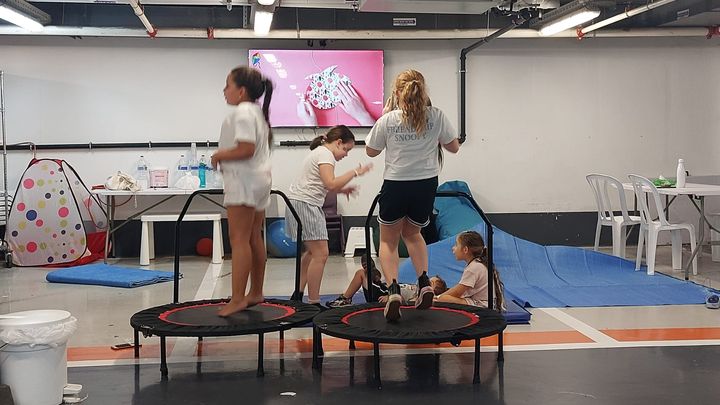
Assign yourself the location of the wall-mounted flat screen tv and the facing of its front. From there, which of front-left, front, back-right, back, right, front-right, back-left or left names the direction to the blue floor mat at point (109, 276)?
front-right

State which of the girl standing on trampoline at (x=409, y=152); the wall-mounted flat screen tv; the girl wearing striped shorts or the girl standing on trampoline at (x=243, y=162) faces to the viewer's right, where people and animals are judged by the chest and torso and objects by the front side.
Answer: the girl wearing striped shorts

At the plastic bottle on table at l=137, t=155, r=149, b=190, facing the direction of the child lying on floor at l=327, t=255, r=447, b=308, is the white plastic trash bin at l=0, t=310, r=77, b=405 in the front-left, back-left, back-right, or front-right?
front-right

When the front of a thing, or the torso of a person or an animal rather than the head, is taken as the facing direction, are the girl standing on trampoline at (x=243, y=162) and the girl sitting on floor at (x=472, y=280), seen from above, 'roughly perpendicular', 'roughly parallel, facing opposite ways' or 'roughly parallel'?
roughly parallel

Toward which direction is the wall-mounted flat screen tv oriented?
toward the camera

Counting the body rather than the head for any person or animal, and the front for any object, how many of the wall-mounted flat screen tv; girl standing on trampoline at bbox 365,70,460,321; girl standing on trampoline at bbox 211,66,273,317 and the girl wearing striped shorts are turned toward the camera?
1

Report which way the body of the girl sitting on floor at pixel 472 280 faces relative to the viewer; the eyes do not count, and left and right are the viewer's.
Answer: facing to the left of the viewer

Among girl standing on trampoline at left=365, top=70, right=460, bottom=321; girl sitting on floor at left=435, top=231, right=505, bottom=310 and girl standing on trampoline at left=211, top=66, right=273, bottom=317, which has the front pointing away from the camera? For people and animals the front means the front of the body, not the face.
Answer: girl standing on trampoline at left=365, top=70, right=460, bottom=321

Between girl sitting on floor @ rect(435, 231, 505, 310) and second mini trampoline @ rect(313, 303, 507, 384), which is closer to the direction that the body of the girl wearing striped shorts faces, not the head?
the girl sitting on floor

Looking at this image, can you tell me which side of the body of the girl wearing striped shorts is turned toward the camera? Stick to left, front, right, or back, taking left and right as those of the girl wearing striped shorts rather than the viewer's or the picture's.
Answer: right

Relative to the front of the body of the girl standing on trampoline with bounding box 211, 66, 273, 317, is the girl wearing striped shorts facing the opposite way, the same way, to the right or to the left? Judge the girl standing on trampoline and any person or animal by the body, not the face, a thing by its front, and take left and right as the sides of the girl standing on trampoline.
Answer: the opposite way

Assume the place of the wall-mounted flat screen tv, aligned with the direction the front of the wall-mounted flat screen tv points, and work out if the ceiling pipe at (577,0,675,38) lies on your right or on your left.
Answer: on your left

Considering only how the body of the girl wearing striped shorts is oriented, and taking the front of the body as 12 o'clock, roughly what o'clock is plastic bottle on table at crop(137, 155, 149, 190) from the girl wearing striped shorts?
The plastic bottle on table is roughly at 8 o'clock from the girl wearing striped shorts.

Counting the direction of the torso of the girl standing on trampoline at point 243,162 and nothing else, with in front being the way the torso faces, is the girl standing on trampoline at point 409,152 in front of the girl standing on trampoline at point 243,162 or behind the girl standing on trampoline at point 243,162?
behind

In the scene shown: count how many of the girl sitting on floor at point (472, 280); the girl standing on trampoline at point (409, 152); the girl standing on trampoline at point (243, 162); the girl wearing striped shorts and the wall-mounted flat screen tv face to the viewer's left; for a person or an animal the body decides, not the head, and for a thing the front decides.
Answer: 2

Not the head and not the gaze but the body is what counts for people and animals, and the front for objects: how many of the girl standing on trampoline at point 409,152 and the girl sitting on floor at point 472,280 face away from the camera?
1

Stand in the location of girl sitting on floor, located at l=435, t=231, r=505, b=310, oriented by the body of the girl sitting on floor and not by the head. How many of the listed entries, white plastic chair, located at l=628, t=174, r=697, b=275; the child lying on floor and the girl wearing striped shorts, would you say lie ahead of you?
2

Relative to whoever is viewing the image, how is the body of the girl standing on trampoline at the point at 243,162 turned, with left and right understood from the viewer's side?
facing to the left of the viewer

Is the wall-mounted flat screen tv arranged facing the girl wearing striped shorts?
yes

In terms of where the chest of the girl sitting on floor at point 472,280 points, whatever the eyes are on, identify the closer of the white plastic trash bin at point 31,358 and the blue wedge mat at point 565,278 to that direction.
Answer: the white plastic trash bin

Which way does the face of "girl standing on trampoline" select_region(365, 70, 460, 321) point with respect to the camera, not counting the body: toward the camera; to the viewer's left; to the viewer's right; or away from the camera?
away from the camera

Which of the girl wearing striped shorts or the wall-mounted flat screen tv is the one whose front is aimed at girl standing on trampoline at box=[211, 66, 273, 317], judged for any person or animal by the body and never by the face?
the wall-mounted flat screen tv

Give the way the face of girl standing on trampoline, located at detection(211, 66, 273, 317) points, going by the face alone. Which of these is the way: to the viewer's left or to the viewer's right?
to the viewer's left
